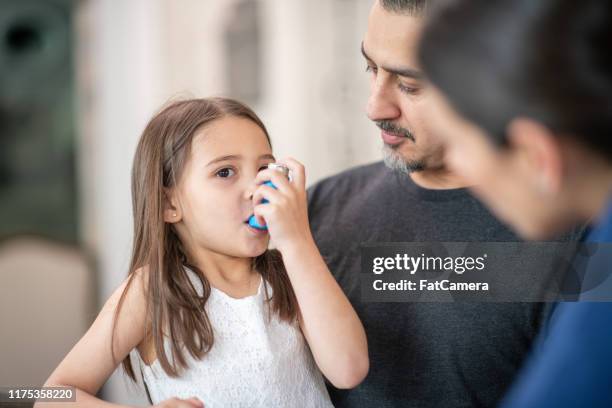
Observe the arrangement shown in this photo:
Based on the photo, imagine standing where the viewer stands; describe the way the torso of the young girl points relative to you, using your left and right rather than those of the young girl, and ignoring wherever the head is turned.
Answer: facing the viewer and to the right of the viewer

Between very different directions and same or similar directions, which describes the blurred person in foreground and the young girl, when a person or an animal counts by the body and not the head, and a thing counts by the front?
very different directions

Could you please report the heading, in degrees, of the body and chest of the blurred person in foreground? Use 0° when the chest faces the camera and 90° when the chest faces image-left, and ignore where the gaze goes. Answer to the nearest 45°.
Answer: approximately 135°

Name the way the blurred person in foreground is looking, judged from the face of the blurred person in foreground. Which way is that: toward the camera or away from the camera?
away from the camera

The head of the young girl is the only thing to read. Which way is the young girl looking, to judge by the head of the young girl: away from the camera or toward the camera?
toward the camera
